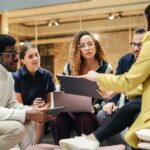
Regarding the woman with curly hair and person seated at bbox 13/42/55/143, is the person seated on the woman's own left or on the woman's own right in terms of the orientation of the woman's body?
on the woman's own right

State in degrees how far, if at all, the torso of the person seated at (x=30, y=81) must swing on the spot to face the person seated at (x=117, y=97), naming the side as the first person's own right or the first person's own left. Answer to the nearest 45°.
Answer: approximately 90° to the first person's own left

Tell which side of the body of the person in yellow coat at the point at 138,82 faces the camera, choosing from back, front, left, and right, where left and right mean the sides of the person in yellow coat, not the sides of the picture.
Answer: left

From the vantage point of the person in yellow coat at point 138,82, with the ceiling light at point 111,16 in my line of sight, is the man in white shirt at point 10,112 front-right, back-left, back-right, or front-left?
front-left

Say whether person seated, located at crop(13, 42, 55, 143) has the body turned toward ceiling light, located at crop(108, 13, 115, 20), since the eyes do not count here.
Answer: no

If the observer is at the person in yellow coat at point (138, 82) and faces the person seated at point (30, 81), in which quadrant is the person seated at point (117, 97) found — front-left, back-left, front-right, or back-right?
front-right

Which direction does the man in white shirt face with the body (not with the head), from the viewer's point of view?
to the viewer's right

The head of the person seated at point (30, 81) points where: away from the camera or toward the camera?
toward the camera

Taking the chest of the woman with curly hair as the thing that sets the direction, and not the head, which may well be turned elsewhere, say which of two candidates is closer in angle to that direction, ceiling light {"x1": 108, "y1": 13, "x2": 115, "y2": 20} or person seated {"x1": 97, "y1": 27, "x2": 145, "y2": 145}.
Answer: the person seated

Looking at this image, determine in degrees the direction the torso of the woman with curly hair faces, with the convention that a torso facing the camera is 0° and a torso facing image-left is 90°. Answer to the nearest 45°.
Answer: approximately 0°

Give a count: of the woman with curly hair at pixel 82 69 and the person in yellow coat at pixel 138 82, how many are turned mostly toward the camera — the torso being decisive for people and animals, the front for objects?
1

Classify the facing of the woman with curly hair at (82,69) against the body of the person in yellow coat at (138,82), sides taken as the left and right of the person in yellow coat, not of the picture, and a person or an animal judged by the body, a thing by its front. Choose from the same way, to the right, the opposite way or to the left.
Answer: to the left

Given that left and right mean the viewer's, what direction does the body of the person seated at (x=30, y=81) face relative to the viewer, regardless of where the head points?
facing the viewer and to the right of the viewer
